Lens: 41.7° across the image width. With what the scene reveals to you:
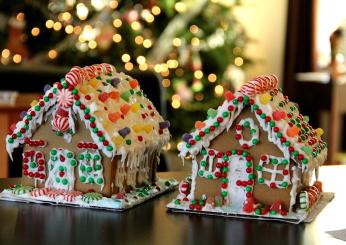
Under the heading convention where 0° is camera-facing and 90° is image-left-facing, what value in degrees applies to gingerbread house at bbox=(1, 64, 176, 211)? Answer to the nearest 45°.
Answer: approximately 45°

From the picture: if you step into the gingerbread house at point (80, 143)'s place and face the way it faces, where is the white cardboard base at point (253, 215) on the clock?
The white cardboard base is roughly at 8 o'clock from the gingerbread house.
